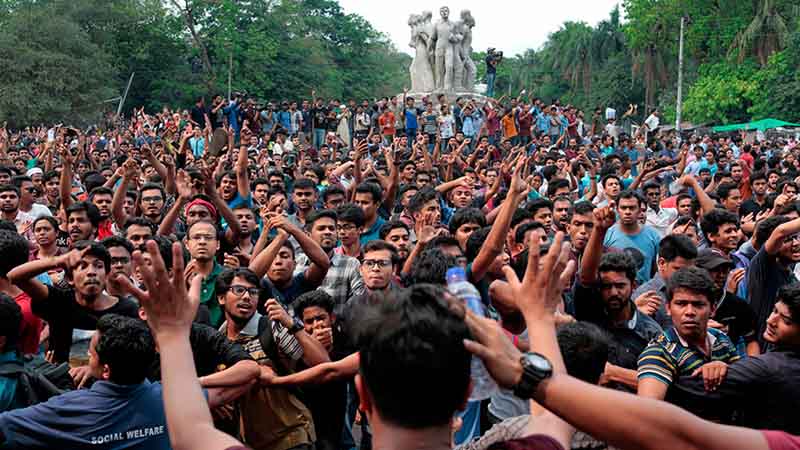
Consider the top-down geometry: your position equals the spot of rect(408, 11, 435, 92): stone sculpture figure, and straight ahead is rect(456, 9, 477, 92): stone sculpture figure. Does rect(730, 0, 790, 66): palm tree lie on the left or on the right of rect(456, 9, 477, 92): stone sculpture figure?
left

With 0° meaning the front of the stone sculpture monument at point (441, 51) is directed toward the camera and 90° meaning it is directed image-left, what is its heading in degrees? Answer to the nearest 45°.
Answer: approximately 0°

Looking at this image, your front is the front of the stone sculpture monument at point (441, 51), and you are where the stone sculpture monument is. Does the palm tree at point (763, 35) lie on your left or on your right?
on your left
